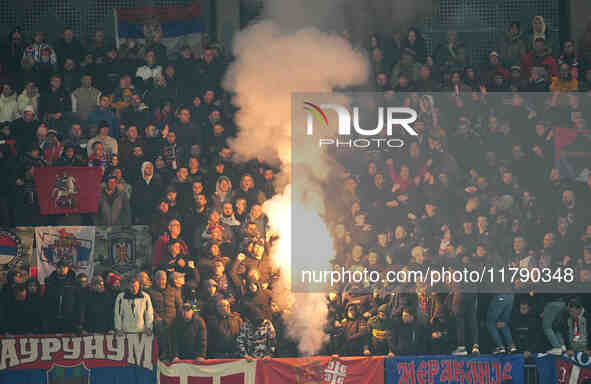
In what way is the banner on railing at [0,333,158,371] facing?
toward the camera

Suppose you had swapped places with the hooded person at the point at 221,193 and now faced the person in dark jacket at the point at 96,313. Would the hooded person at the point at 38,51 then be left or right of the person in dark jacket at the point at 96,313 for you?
right

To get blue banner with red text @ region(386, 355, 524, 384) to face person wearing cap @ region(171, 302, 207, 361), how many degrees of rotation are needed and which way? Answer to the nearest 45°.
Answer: approximately 90° to its right

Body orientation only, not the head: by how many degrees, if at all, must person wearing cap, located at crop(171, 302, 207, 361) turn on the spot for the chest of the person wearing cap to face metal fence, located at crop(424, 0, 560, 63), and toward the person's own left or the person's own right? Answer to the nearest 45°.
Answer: approximately 135° to the person's own left

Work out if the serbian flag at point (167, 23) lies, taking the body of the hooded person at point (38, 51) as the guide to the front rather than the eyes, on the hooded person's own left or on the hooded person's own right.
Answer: on the hooded person's own left

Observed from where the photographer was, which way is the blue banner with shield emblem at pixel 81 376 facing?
facing the viewer

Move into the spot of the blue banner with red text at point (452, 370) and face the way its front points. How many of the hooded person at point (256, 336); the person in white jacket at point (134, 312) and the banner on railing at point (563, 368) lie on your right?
2
